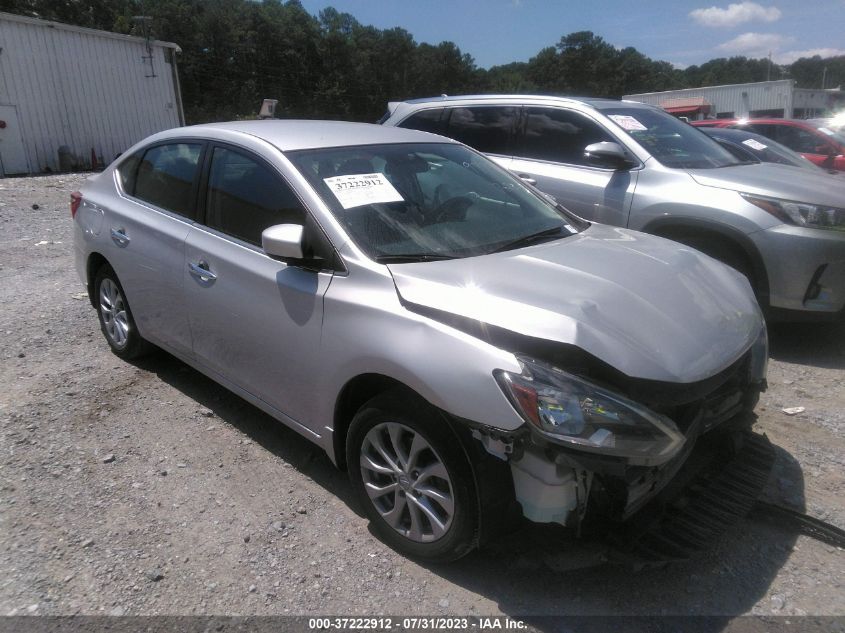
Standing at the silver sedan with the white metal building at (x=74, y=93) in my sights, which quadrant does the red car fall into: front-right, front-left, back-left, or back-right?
front-right

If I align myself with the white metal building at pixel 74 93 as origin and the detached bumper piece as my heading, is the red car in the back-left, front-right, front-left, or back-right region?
front-left

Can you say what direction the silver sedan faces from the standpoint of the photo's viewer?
facing the viewer and to the right of the viewer

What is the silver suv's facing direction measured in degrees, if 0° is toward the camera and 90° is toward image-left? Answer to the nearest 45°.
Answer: approximately 315°

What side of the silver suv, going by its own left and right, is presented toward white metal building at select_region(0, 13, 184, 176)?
back

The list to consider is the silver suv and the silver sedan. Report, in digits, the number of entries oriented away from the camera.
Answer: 0

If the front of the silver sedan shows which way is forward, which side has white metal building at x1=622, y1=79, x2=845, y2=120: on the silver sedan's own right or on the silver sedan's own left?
on the silver sedan's own left

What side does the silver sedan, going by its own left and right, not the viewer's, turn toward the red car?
left

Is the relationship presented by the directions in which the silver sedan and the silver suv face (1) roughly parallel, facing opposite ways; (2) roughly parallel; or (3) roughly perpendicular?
roughly parallel

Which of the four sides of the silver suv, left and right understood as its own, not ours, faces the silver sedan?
right

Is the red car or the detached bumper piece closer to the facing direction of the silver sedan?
the detached bumper piece

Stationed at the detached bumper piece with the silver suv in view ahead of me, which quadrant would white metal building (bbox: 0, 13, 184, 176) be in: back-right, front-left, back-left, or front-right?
front-left

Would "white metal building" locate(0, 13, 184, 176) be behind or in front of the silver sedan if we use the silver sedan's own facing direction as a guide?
behind
